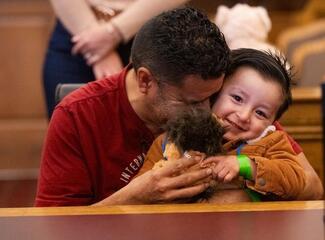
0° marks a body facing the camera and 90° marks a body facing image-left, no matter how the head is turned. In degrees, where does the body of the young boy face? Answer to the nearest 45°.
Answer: approximately 45°
